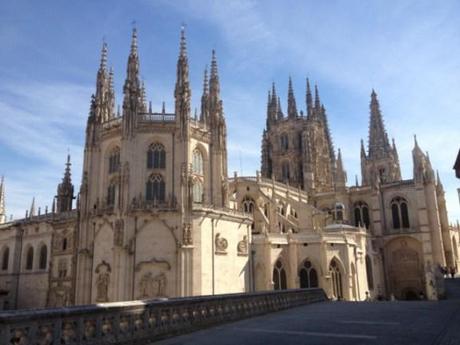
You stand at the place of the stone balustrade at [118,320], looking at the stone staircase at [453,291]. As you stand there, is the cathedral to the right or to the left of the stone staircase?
left

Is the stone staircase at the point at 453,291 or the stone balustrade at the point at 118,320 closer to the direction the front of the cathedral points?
the stone staircase

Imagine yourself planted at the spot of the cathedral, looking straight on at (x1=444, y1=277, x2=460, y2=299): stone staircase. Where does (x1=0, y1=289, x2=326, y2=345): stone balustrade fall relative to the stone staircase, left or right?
right
